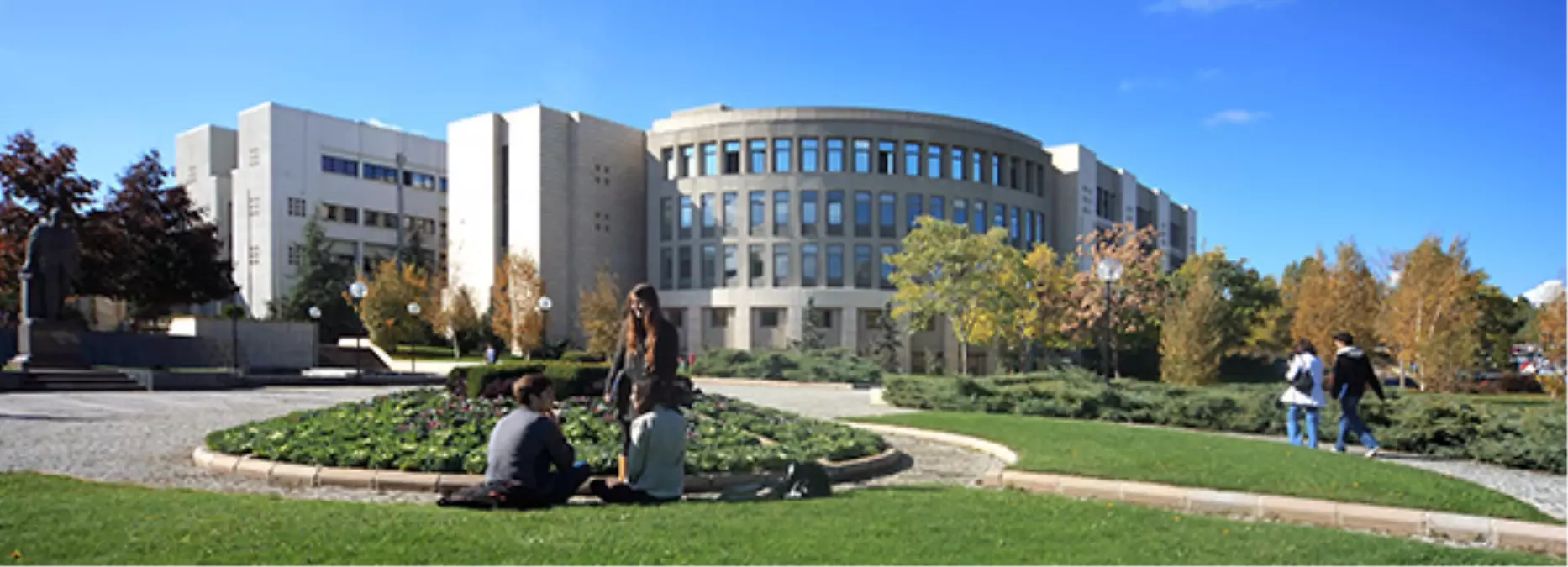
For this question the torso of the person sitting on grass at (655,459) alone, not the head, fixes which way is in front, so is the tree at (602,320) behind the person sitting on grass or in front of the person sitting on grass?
in front

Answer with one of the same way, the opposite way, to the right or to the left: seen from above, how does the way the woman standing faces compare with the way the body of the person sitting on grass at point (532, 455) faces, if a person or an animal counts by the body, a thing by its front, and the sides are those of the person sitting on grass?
the opposite way

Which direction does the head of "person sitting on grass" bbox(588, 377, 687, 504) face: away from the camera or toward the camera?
away from the camera

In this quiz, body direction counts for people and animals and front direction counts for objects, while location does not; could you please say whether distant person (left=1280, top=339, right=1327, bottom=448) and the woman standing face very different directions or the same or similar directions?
very different directions

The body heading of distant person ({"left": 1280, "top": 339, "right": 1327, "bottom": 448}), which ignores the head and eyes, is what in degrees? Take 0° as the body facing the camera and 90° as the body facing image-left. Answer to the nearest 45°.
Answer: approximately 180°

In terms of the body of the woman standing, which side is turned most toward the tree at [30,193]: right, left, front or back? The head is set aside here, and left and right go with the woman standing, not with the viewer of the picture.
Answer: right

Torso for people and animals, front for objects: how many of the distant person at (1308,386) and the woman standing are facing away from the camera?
1

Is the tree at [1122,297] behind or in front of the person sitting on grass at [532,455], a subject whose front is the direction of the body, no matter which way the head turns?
in front

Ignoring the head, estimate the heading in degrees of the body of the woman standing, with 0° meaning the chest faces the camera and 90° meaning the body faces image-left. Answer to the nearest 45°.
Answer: approximately 45°

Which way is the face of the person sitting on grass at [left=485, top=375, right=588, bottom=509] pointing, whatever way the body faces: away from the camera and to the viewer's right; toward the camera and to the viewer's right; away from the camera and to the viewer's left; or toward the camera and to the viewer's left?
away from the camera and to the viewer's right
